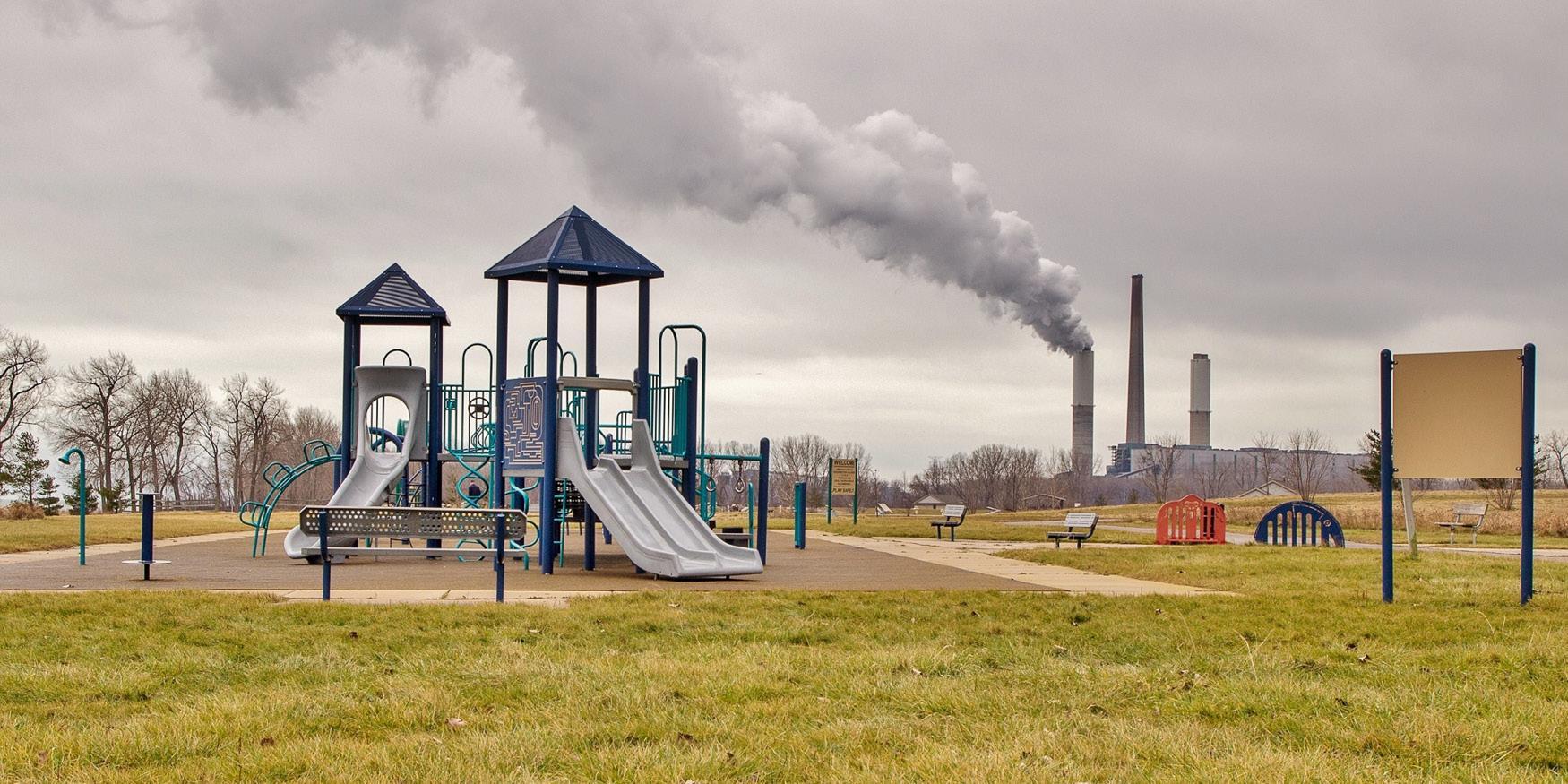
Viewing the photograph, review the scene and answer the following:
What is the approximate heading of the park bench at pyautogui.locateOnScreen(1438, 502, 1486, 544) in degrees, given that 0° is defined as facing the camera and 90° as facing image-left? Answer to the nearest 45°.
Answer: approximately 45°

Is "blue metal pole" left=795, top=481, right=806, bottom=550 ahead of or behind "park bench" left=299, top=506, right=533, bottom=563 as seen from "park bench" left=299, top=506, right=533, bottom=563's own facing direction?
ahead

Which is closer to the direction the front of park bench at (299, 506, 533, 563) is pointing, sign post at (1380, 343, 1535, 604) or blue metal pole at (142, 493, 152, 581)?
the blue metal pole

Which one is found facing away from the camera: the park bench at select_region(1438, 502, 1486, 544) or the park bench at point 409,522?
the park bench at point 409,522

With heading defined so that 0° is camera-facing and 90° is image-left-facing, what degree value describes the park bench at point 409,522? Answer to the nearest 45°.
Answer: approximately 180°

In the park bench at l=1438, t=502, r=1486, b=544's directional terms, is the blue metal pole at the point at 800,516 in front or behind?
in front

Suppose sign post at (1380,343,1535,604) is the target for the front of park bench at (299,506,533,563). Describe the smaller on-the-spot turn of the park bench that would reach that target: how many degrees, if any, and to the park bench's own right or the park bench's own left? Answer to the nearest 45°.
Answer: approximately 90° to the park bench's own right

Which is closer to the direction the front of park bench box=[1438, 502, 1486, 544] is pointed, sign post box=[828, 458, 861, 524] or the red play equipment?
the red play equipment

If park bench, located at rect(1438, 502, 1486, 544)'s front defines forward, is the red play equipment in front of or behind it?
in front

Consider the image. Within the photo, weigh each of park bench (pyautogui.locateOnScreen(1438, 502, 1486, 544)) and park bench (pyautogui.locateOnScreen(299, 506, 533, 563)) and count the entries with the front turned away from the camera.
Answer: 1
